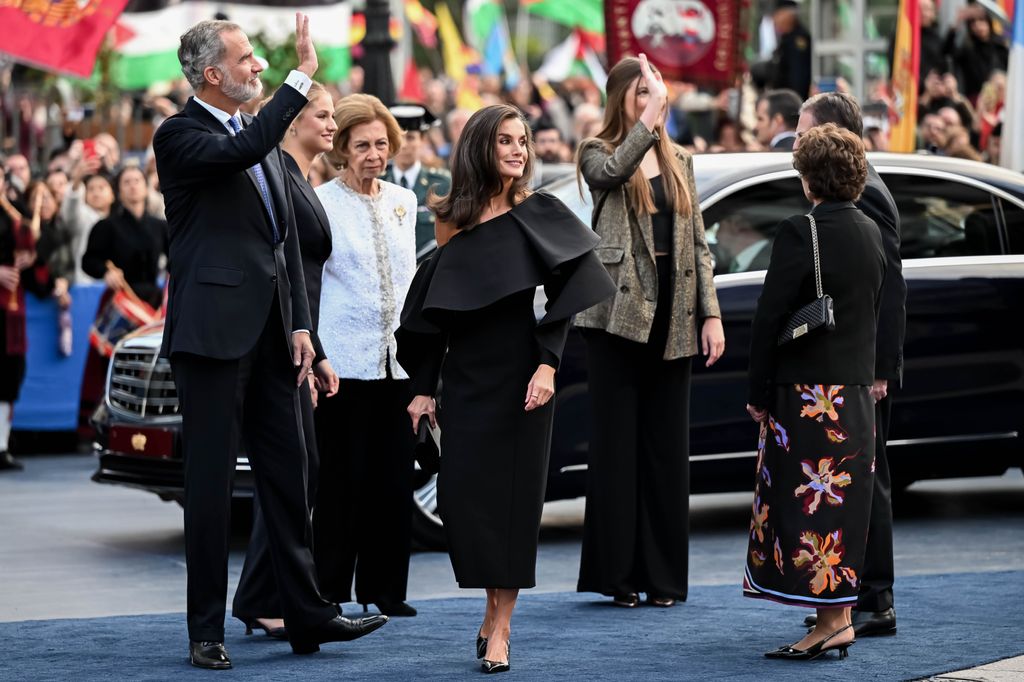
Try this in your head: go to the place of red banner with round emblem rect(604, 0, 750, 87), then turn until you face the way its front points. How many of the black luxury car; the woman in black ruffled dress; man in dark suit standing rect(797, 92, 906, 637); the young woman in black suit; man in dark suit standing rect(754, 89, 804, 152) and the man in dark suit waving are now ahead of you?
6

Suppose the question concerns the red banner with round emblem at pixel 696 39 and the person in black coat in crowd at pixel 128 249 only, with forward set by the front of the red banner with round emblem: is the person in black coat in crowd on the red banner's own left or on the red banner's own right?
on the red banner's own right

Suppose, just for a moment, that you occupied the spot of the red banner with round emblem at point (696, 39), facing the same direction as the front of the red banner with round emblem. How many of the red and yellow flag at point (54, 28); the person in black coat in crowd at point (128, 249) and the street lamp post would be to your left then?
0

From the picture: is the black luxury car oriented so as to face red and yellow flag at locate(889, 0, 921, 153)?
no

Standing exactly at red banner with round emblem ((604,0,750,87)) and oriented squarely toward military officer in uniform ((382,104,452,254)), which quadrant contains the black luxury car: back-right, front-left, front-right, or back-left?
front-left

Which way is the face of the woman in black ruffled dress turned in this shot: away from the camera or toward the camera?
toward the camera

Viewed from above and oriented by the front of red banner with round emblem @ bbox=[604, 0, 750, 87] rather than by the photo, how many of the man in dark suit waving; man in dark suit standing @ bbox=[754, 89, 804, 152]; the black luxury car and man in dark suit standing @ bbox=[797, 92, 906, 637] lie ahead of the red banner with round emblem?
4

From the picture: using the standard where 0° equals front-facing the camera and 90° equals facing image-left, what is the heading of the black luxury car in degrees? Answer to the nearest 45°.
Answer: approximately 45°

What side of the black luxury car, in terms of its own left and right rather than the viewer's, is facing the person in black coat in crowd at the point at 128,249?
right

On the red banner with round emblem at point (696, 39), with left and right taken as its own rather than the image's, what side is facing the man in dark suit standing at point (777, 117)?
front

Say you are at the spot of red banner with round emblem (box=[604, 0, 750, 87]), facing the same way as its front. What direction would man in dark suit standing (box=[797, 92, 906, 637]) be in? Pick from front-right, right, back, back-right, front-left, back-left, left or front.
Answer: front

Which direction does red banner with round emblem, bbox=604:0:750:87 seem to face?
toward the camera

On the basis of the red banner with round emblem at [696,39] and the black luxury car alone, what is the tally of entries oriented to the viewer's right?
0

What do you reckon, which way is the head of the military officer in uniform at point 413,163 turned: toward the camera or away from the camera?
toward the camera
